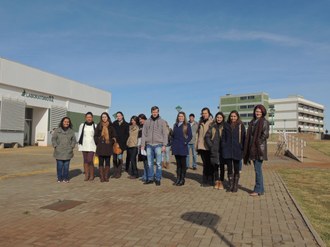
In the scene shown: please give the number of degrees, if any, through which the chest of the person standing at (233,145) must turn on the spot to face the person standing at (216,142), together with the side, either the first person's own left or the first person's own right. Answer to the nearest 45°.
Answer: approximately 135° to the first person's own right

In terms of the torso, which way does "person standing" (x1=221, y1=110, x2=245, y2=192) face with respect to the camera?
toward the camera

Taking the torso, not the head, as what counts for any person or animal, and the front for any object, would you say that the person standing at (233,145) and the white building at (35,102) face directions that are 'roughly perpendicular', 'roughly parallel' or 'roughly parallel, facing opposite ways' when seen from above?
roughly perpendicular

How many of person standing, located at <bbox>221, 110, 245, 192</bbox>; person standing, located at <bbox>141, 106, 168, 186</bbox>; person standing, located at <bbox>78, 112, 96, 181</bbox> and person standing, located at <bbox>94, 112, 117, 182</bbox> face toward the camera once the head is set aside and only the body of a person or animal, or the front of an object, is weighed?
4

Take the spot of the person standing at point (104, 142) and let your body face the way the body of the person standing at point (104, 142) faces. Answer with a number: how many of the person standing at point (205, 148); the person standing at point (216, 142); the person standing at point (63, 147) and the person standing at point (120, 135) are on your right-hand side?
1

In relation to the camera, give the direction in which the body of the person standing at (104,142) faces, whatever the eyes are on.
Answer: toward the camera

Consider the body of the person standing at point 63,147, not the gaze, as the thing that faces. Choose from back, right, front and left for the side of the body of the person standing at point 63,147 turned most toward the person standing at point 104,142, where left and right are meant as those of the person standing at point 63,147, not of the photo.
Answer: left

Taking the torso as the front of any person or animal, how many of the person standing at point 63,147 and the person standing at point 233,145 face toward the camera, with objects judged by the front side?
2

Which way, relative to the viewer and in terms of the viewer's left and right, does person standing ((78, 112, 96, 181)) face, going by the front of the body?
facing the viewer

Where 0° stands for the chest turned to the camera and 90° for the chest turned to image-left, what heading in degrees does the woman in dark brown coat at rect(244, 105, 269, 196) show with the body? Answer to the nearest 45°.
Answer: approximately 45°

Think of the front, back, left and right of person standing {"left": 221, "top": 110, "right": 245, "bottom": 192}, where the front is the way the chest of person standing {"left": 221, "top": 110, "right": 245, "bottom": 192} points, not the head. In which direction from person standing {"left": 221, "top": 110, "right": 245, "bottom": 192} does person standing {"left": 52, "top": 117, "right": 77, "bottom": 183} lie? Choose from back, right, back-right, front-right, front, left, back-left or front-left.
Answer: right
